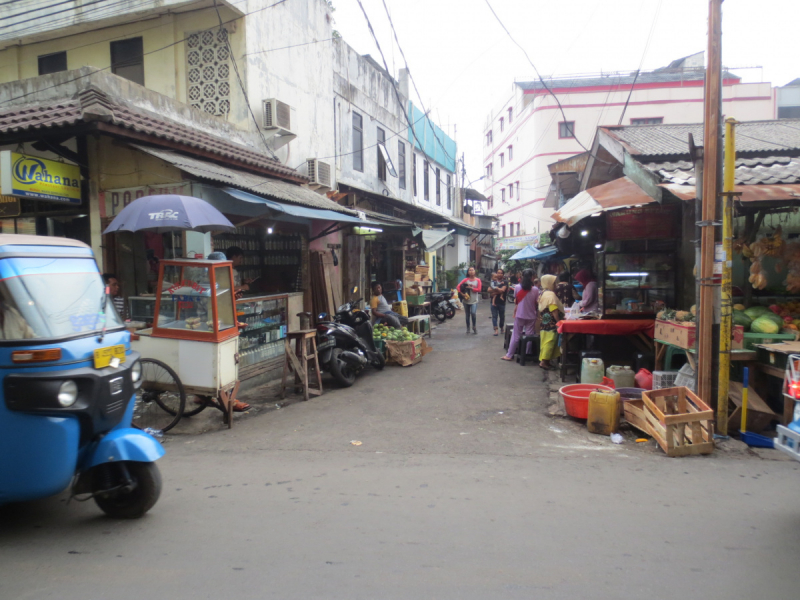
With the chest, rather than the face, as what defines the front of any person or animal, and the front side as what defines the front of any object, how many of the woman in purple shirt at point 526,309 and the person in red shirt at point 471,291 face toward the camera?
1

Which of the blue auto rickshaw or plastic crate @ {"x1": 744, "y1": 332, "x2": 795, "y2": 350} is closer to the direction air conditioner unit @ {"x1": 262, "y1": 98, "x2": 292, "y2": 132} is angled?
the plastic crate

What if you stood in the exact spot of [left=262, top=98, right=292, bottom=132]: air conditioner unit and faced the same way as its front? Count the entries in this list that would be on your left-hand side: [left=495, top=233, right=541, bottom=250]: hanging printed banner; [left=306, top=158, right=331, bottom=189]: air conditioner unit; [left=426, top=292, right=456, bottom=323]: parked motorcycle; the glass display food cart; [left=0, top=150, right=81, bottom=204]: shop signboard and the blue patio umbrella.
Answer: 3

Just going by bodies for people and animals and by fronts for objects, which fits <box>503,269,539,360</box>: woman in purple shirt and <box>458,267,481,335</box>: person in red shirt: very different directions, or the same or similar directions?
very different directions

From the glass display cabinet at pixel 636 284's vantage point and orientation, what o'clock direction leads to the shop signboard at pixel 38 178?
The shop signboard is roughly at 2 o'clock from the glass display cabinet.

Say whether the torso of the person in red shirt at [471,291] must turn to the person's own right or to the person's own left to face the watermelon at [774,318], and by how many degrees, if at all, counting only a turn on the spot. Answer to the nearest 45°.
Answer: approximately 45° to the person's own left

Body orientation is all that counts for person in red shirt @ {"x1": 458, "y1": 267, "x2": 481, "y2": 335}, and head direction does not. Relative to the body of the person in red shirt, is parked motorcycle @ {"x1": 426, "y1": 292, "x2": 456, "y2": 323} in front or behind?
behind

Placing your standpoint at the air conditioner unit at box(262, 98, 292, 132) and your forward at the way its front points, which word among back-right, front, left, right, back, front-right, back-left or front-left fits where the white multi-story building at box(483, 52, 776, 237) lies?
left

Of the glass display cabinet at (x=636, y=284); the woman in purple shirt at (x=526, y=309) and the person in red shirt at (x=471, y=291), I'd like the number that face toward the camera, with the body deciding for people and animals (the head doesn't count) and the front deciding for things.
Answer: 2

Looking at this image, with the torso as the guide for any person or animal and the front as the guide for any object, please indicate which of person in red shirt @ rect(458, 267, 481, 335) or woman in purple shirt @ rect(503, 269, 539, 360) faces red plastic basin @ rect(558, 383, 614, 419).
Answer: the person in red shirt

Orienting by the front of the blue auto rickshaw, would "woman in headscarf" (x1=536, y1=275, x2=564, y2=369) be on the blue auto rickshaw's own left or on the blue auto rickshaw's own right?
on the blue auto rickshaw's own left

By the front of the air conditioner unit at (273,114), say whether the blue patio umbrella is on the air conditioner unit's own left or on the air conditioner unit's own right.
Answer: on the air conditioner unit's own right

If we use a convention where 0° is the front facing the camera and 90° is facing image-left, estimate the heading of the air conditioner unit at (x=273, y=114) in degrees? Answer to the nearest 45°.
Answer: approximately 315°
